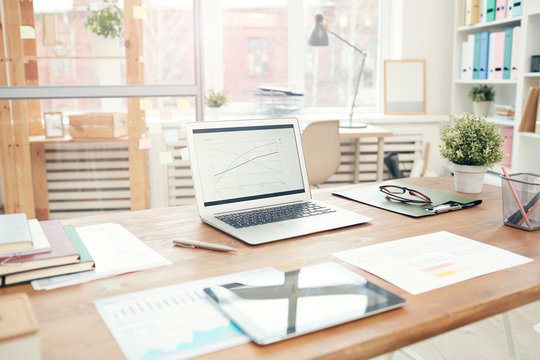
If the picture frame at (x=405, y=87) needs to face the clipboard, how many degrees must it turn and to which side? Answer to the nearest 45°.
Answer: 0° — it already faces it

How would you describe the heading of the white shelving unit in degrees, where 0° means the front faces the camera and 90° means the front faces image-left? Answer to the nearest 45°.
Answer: approximately 45°

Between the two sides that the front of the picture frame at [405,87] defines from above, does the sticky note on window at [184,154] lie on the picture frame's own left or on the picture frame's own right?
on the picture frame's own right

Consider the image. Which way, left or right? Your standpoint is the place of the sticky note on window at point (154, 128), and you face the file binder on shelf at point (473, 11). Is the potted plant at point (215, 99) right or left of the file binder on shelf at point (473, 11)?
left

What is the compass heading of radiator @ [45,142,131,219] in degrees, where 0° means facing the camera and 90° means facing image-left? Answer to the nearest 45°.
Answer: approximately 0°

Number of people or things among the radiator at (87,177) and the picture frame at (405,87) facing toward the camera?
2

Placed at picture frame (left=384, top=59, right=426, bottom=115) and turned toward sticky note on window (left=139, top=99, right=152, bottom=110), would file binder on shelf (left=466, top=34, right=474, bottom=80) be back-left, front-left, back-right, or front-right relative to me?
back-left

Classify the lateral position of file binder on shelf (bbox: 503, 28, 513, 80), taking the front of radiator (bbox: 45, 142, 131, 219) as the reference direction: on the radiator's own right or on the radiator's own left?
on the radiator's own left

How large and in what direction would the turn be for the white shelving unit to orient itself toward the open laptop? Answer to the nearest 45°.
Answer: approximately 45° to its left
